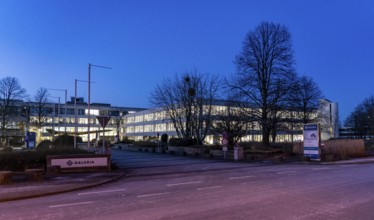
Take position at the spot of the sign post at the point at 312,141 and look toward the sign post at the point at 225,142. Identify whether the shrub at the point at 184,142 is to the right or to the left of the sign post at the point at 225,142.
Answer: right

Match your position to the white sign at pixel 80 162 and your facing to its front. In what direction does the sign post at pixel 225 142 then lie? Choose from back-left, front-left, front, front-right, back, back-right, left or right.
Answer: back-left

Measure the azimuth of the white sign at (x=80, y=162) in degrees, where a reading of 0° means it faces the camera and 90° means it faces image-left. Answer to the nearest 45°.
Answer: approximately 0°

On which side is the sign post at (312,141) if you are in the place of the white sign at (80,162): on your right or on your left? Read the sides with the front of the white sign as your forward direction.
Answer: on your left

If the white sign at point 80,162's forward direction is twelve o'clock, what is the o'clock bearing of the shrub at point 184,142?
The shrub is roughly at 7 o'clock from the white sign.
